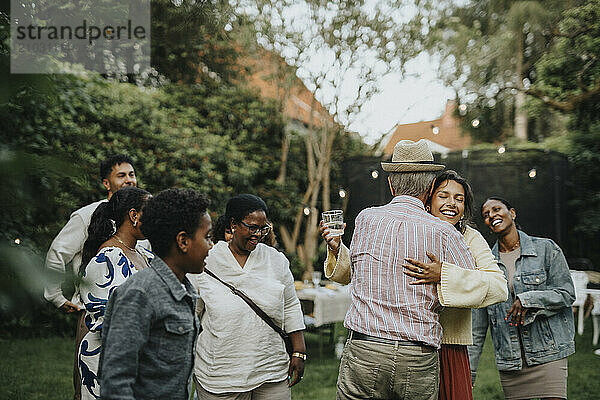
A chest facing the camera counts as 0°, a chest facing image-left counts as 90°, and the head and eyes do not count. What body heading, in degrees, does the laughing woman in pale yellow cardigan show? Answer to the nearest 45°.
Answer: approximately 45°

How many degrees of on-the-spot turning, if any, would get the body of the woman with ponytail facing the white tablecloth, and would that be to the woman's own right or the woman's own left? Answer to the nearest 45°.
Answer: approximately 45° to the woman's own left

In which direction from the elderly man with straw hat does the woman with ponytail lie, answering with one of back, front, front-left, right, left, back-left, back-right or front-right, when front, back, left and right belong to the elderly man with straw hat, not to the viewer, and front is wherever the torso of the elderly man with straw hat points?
left

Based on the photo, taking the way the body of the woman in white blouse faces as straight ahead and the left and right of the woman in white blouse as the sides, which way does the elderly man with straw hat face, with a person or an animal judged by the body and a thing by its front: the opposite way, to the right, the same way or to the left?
the opposite way

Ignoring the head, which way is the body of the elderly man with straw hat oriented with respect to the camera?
away from the camera

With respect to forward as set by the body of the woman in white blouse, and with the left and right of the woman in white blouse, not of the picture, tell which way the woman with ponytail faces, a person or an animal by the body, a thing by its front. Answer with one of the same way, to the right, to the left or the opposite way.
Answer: to the left

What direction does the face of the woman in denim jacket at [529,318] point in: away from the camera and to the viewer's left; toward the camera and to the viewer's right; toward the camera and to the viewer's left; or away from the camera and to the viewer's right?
toward the camera and to the viewer's left

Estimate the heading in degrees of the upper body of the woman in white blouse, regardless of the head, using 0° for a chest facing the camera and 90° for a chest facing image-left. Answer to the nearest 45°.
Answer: approximately 0°

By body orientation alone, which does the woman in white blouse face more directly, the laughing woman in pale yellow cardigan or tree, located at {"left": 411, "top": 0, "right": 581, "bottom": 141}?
the laughing woman in pale yellow cardigan

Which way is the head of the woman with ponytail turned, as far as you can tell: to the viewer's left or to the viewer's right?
to the viewer's right

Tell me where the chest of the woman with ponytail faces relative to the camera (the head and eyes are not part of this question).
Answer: to the viewer's right

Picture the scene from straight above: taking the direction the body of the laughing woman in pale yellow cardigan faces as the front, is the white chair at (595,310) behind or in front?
behind
